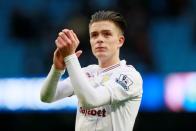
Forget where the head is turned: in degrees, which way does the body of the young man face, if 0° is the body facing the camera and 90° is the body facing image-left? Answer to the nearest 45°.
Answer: approximately 45°
